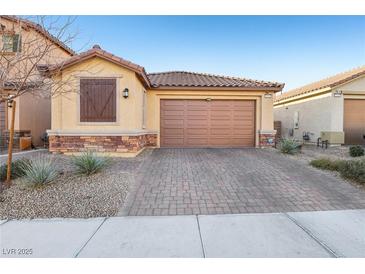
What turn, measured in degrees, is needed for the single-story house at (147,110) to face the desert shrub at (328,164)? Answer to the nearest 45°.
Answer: approximately 45° to its left

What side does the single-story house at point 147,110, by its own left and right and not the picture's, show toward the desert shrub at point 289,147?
left

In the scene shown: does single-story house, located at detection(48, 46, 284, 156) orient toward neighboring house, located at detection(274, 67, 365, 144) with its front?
no

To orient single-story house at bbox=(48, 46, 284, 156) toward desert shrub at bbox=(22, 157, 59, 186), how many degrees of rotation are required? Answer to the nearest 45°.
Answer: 0° — it already faces it

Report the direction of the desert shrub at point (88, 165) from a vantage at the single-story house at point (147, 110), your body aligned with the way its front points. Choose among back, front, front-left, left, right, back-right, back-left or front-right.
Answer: front

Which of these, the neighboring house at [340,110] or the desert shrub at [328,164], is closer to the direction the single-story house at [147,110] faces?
the desert shrub

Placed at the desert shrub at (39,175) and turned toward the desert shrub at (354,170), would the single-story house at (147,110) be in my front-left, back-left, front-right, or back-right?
front-left

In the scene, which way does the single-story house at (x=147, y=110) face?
toward the camera

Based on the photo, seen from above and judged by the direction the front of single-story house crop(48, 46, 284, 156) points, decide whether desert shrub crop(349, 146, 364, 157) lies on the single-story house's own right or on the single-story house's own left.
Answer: on the single-story house's own left

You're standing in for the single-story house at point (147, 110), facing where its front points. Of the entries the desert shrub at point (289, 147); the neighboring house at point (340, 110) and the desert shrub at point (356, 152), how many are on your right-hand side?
0

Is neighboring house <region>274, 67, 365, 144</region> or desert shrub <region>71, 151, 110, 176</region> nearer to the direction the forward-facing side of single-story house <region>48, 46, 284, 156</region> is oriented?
the desert shrub
